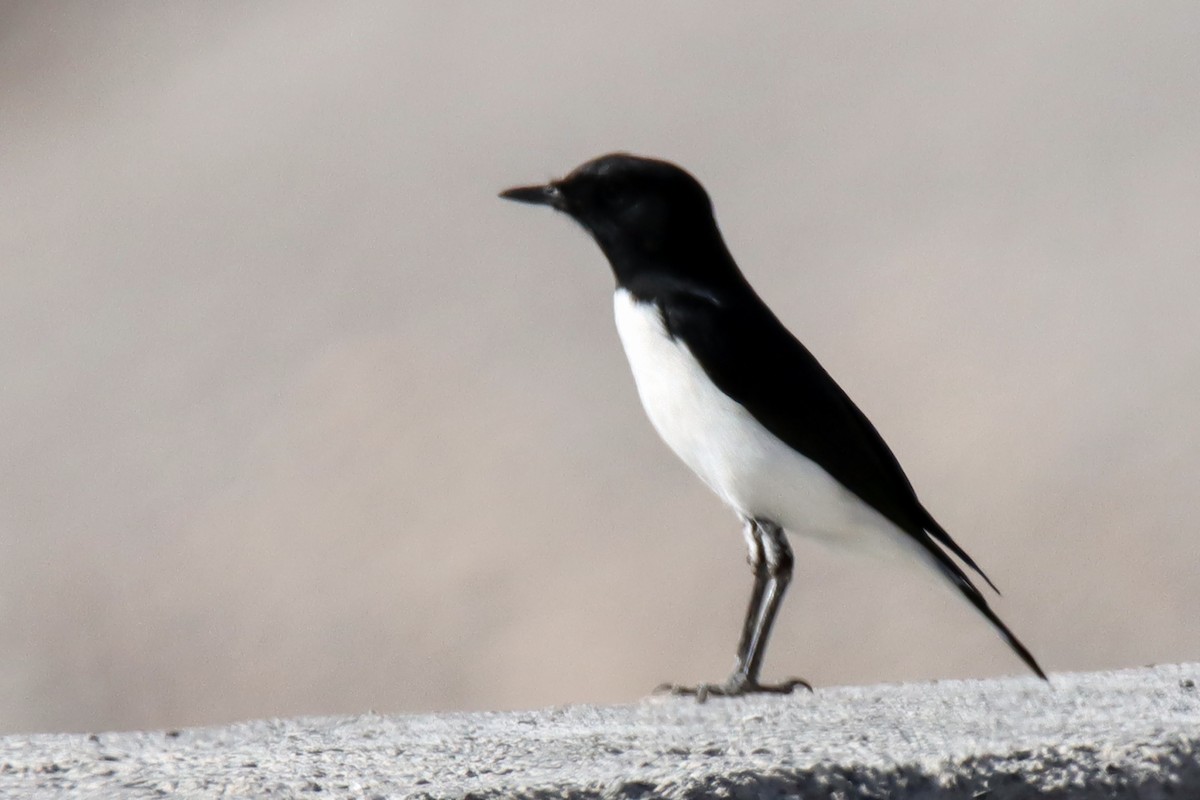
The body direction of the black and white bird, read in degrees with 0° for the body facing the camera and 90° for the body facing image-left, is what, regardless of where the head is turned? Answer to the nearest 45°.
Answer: approximately 90°
